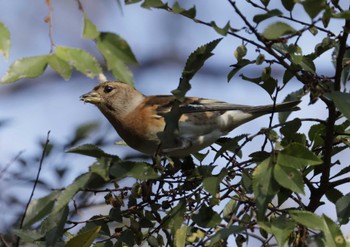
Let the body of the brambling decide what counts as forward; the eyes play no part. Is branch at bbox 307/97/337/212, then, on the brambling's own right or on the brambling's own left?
on the brambling's own left

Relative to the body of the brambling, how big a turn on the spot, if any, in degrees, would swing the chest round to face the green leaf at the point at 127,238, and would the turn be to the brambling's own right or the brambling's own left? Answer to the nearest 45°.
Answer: approximately 90° to the brambling's own left

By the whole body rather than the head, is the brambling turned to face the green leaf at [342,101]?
no

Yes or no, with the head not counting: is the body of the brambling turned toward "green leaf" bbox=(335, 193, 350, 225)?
no

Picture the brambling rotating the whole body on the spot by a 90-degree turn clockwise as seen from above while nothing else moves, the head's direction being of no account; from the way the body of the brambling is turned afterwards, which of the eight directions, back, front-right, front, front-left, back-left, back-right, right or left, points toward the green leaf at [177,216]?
back

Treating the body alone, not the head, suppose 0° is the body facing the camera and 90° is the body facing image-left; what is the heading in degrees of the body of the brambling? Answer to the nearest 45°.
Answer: approximately 90°

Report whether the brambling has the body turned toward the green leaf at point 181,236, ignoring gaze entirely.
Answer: no

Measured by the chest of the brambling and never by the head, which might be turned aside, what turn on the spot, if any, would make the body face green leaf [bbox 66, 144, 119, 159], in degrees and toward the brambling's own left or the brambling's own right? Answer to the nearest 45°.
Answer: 0° — it already faces it
